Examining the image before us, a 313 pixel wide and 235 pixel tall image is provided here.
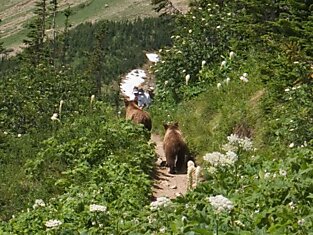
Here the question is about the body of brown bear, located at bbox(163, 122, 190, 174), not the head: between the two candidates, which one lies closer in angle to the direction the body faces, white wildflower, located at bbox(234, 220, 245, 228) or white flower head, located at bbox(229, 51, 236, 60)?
the white flower head

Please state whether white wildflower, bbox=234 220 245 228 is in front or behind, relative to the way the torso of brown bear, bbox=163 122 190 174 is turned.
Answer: behind

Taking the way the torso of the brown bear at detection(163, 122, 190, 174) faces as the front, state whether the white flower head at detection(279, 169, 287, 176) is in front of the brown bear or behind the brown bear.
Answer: behind

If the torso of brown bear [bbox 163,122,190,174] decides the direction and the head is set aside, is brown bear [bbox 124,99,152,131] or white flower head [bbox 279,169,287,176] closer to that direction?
the brown bear

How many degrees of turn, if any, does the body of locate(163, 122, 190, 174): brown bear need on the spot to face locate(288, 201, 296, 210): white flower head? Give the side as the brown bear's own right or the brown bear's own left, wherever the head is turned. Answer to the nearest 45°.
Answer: approximately 180°

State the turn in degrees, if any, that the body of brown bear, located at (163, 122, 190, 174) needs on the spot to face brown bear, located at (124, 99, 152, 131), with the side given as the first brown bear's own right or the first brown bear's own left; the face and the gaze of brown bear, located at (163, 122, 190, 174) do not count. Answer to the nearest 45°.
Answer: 0° — it already faces it

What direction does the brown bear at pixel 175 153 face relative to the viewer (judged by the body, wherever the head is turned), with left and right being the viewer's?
facing away from the viewer
